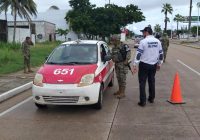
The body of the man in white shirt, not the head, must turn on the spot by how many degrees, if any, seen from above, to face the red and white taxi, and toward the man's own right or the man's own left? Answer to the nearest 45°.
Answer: approximately 90° to the man's own left

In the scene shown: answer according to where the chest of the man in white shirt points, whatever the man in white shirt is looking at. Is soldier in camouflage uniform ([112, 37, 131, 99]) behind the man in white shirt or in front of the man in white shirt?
in front

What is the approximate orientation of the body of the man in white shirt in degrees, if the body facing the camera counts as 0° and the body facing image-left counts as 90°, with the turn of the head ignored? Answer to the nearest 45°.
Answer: approximately 135°

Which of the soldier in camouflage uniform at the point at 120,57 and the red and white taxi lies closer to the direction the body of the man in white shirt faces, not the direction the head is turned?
the soldier in camouflage uniform

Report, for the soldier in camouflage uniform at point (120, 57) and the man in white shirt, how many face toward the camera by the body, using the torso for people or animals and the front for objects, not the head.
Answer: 0
